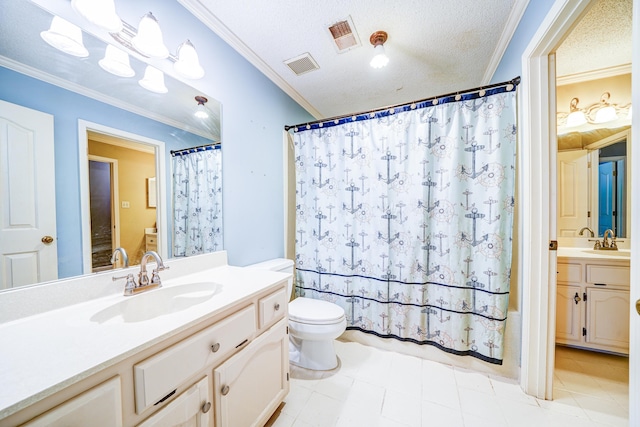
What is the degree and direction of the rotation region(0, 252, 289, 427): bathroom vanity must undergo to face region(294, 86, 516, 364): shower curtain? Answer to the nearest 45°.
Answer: approximately 45° to its left

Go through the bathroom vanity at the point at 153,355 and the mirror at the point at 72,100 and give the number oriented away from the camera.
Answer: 0

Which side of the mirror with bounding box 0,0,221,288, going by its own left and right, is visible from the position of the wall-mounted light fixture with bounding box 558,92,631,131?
front

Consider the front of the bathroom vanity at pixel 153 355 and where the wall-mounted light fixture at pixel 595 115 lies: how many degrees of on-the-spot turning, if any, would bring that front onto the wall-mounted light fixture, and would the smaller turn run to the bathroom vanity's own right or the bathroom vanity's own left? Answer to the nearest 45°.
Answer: approximately 45° to the bathroom vanity's own left

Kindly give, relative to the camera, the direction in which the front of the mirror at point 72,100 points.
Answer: facing the viewer and to the right of the viewer

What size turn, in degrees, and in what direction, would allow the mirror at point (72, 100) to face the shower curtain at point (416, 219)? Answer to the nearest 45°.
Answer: approximately 45° to its left

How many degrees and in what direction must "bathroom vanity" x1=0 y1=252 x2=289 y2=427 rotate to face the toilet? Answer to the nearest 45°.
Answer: approximately 45° to its left

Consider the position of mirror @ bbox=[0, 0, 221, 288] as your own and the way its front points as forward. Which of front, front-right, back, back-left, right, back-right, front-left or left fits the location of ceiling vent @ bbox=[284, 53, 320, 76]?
front-left

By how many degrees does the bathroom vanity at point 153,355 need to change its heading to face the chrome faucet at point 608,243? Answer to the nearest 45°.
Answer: approximately 45° to its left
